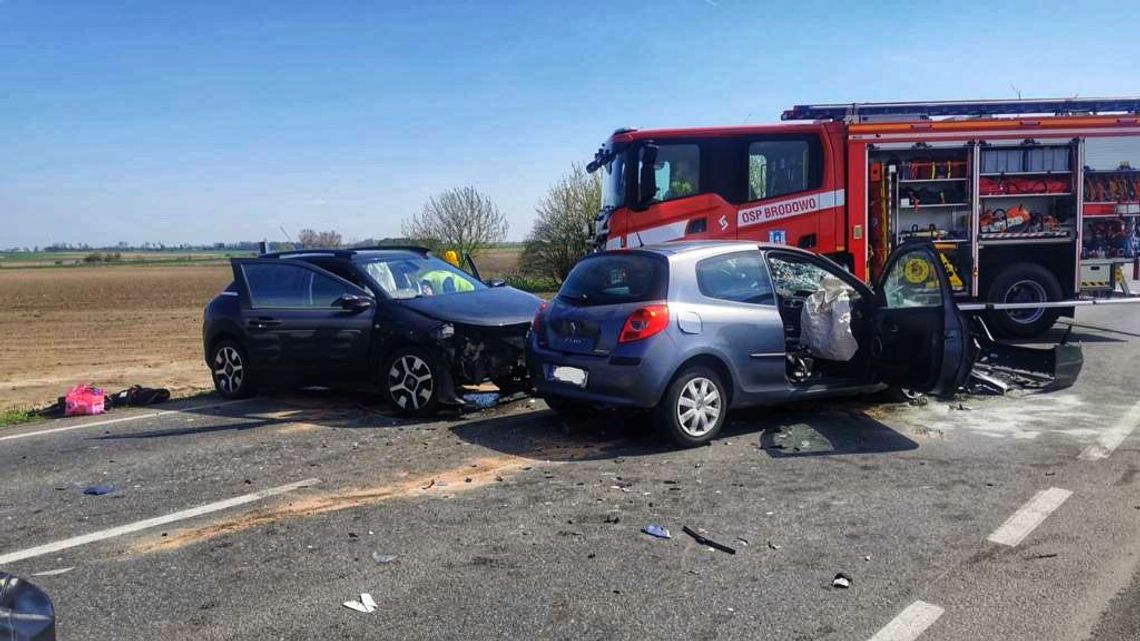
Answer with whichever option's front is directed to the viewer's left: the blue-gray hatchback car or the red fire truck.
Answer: the red fire truck

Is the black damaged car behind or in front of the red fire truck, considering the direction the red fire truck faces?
in front

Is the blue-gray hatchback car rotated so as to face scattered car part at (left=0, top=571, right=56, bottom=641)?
no

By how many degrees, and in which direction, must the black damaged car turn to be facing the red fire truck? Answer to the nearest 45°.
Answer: approximately 45° to its left

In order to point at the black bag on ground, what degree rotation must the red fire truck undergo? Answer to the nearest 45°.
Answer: approximately 45° to its left

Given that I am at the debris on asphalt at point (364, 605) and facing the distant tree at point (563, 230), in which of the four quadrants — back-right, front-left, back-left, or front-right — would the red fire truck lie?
front-right

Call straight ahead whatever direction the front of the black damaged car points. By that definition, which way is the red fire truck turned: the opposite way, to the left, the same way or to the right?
the opposite way

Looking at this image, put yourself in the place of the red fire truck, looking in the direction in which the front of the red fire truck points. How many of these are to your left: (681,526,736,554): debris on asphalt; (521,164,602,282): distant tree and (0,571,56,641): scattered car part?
2

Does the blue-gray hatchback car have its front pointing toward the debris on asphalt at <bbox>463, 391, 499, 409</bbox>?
no

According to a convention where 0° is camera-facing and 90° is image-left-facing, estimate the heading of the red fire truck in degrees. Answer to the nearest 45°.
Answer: approximately 90°

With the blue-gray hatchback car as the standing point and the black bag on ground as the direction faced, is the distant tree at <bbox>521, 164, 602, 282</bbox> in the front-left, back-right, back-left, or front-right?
front-right

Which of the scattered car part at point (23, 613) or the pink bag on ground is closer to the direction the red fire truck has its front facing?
the pink bag on ground

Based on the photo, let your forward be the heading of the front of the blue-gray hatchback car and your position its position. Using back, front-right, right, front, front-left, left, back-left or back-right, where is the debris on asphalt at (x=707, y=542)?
back-right

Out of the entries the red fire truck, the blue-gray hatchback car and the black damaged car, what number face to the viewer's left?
1

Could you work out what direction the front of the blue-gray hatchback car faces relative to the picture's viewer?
facing away from the viewer and to the right of the viewer

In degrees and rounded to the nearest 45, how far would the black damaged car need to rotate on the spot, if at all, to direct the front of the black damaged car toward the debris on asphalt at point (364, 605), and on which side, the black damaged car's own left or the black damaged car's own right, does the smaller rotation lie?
approximately 45° to the black damaged car's own right

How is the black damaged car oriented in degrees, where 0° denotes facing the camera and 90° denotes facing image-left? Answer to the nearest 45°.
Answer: approximately 315°
